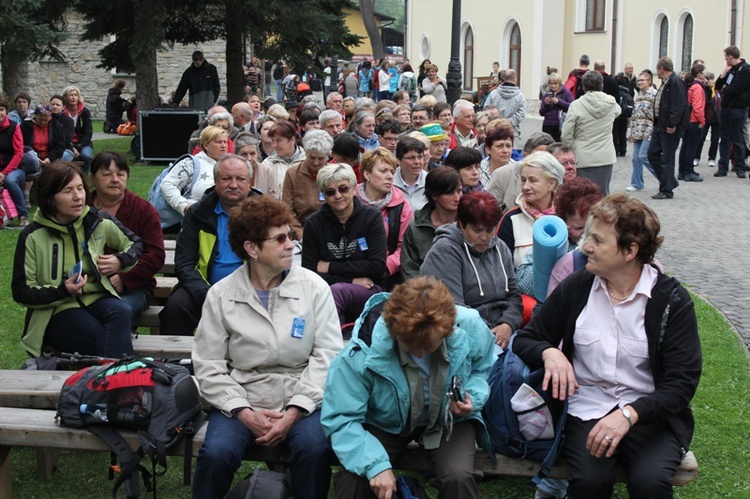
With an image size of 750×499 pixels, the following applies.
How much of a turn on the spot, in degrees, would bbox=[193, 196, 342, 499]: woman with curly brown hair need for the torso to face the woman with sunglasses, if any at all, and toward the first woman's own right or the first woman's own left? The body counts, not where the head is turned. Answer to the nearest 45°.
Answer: approximately 180°

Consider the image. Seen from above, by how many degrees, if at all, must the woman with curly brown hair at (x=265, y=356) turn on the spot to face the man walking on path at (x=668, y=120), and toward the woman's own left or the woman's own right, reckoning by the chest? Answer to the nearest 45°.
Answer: approximately 135° to the woman's own left

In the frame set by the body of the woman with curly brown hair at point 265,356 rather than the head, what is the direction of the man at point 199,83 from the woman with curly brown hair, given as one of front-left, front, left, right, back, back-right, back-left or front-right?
back

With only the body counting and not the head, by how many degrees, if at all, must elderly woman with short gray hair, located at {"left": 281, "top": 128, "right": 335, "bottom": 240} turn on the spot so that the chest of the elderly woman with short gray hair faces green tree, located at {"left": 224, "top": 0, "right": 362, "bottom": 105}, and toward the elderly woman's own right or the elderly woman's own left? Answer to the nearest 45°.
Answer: approximately 135° to the elderly woman's own left

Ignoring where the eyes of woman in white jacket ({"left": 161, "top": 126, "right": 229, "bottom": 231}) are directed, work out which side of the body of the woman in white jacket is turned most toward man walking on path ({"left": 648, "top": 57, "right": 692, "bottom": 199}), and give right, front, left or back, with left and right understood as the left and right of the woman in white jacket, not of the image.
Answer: left

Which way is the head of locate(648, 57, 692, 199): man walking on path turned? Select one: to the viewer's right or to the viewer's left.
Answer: to the viewer's left

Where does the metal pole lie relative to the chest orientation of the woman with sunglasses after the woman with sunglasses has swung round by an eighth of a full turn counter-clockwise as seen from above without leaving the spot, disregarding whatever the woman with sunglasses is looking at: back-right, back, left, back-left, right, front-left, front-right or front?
back-left

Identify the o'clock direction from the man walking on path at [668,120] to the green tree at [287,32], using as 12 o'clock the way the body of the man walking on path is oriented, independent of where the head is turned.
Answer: The green tree is roughly at 1 o'clock from the man walking on path.

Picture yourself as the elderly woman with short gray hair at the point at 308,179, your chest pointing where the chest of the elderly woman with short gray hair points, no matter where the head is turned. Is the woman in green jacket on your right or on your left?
on your right

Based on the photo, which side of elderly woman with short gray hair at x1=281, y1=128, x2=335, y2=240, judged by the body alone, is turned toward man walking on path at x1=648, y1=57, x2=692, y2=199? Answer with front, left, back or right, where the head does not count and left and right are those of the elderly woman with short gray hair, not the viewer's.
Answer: left
